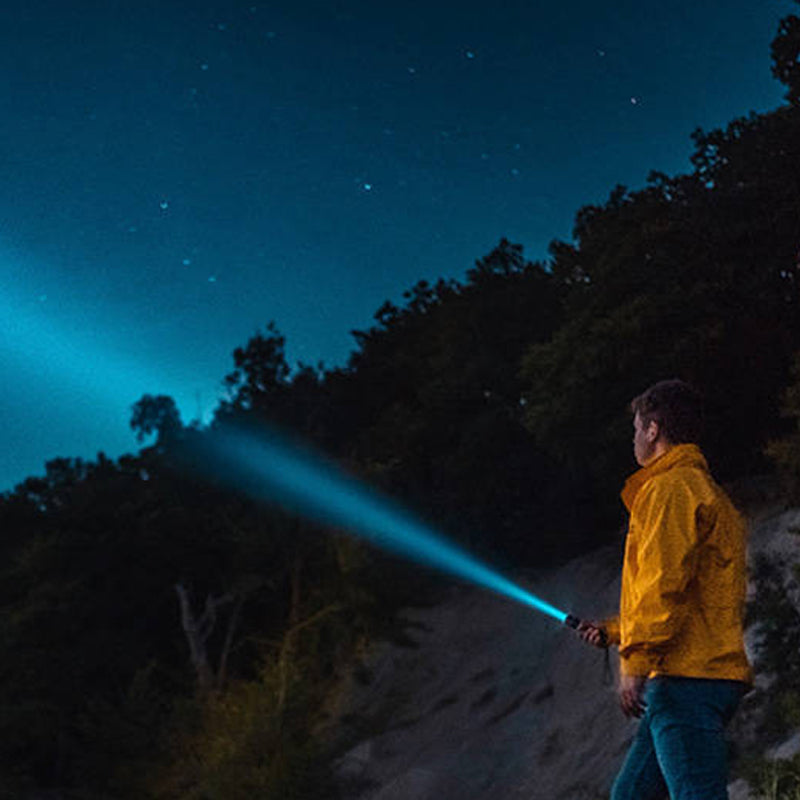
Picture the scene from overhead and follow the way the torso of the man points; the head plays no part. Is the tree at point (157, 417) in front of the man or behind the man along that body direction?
in front

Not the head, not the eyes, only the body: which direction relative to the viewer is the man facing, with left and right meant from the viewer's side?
facing away from the viewer and to the left of the viewer

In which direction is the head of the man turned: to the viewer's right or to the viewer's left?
to the viewer's left
